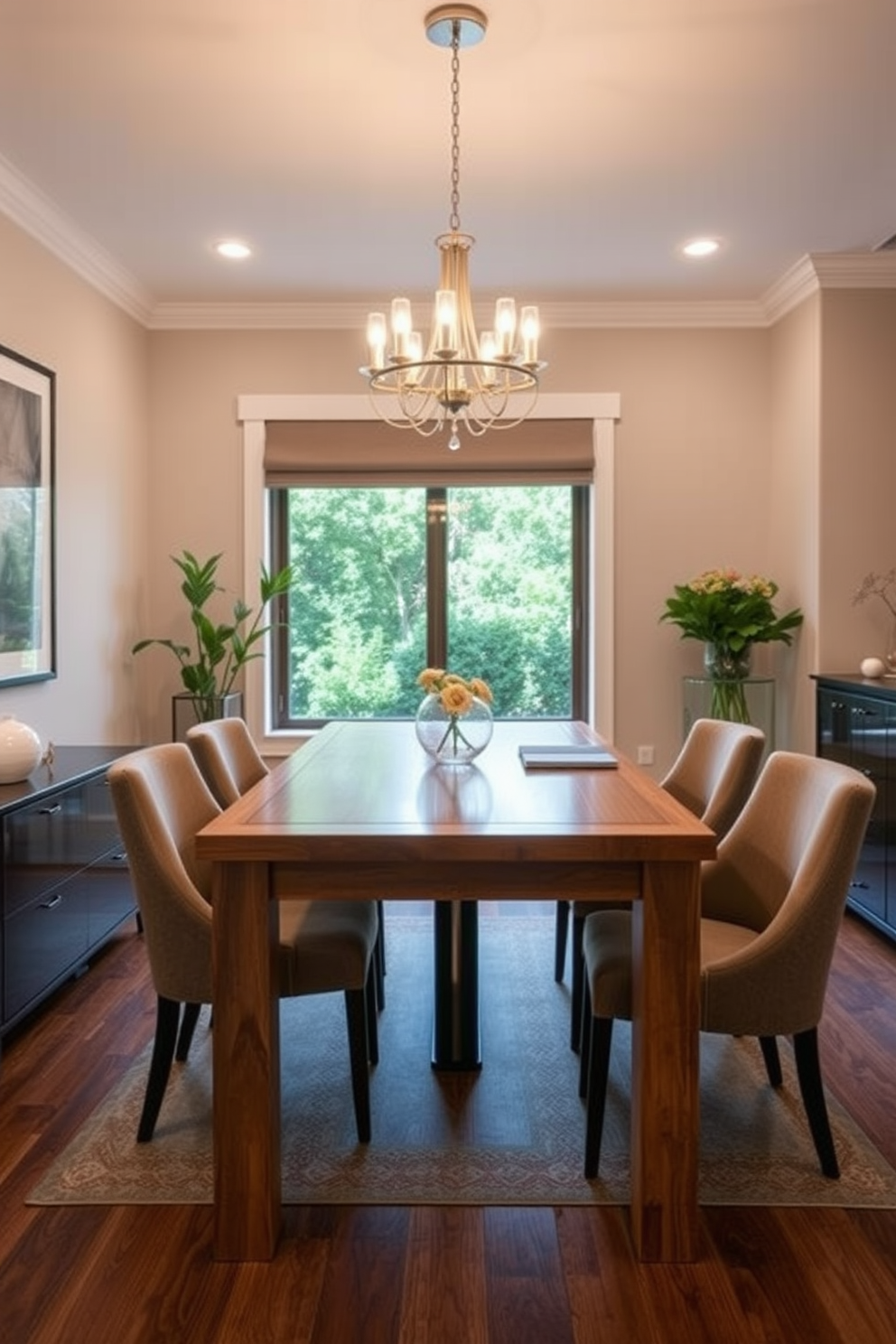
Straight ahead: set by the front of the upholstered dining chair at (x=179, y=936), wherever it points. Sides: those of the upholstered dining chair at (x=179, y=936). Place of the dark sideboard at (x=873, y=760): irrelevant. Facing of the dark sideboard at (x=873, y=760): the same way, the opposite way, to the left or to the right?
the opposite way

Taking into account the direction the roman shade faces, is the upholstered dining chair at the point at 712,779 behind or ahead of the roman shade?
ahead

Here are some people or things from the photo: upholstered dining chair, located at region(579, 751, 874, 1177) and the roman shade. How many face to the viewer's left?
1

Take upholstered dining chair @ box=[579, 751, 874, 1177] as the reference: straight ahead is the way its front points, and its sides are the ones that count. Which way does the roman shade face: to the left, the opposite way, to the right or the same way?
to the left

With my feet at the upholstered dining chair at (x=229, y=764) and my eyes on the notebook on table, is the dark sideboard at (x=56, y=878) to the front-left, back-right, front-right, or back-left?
back-right

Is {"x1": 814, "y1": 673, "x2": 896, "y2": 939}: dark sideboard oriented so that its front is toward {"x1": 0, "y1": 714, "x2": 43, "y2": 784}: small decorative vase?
yes

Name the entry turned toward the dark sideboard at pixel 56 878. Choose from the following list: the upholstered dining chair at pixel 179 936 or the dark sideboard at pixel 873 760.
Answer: the dark sideboard at pixel 873 760

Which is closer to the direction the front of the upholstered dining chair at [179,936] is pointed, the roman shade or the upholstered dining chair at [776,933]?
the upholstered dining chair

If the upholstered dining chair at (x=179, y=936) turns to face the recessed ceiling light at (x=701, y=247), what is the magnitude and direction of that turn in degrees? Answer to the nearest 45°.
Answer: approximately 45° to its left

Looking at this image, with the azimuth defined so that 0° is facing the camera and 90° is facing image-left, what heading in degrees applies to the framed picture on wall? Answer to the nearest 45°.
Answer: approximately 315°

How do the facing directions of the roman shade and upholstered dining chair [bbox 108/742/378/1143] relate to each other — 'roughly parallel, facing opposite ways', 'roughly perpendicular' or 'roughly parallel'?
roughly perpendicular

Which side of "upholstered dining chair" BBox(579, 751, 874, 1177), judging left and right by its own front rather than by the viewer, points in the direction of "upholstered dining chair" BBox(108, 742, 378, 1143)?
front

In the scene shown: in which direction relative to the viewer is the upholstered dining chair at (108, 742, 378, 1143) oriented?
to the viewer's right

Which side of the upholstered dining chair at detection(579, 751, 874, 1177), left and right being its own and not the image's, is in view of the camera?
left

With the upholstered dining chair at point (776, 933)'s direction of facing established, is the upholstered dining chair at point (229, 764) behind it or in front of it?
in front
